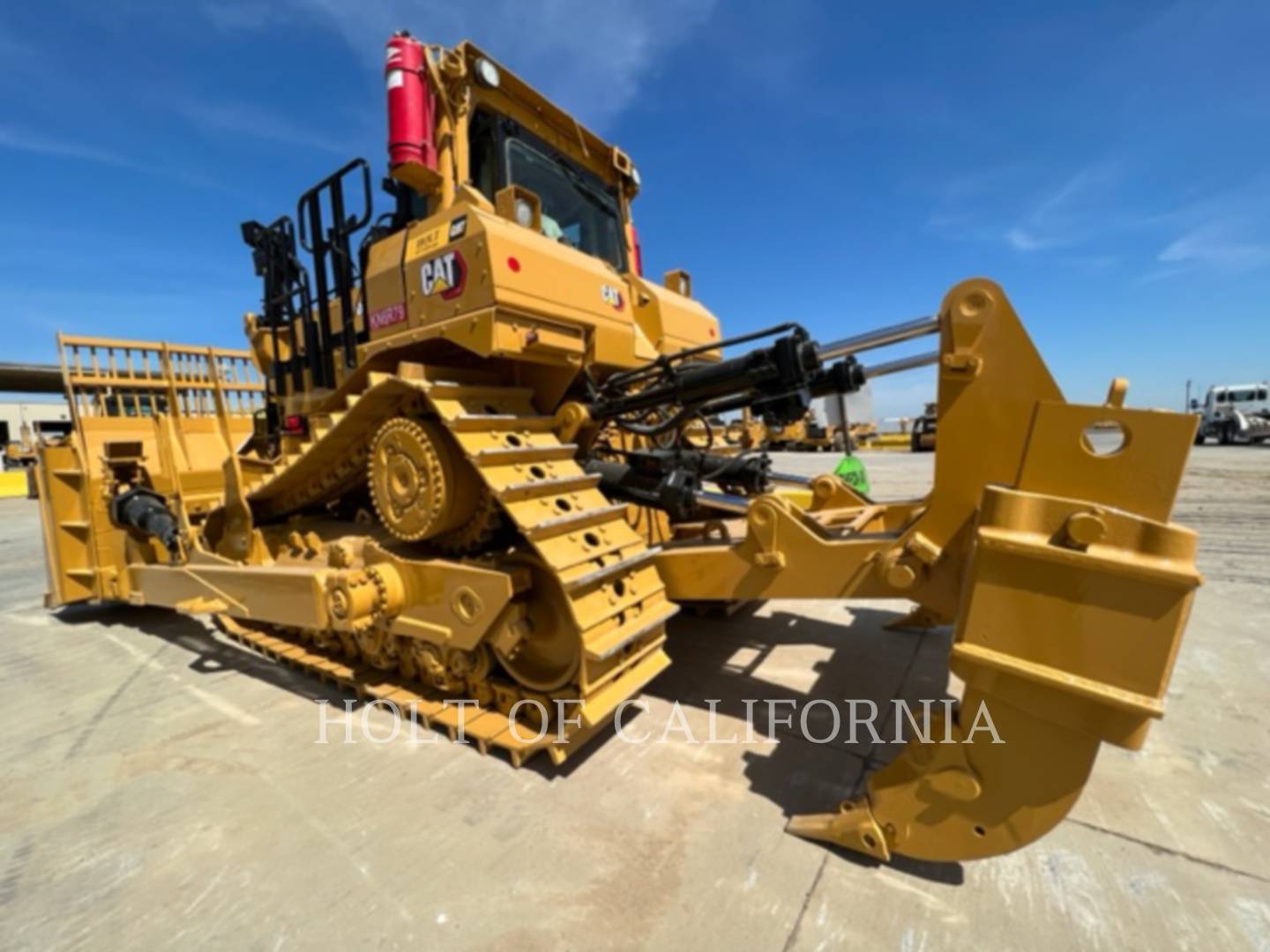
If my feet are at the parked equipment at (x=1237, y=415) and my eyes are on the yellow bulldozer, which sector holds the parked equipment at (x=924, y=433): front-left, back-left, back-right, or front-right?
front-right

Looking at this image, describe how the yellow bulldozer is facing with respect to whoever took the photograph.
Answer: facing away from the viewer and to the left of the viewer

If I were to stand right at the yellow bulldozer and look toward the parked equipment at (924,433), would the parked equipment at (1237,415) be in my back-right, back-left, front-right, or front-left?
front-right

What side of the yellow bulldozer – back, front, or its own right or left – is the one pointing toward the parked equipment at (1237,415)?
right

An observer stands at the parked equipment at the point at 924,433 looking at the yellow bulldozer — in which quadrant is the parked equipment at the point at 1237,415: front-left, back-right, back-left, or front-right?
back-left

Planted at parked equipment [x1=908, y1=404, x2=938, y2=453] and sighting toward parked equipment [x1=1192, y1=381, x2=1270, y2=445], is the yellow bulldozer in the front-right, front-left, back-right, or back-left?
back-right

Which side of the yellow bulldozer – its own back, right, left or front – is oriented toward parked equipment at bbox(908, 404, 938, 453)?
right
